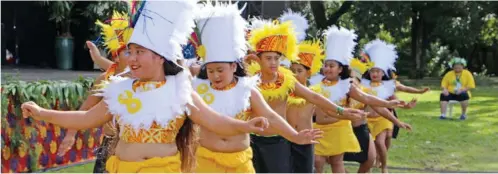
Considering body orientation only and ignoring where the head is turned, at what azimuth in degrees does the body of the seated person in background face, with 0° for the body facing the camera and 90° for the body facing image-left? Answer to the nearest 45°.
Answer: approximately 0°

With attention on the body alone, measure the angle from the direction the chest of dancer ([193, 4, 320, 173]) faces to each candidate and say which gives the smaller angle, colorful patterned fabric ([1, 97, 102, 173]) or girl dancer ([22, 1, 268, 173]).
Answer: the girl dancer

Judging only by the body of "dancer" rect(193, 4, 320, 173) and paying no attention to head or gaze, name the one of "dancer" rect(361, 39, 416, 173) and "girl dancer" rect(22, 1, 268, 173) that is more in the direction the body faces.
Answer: the girl dancer

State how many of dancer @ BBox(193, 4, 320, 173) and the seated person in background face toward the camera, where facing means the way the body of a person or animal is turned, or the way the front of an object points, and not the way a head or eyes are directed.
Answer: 2

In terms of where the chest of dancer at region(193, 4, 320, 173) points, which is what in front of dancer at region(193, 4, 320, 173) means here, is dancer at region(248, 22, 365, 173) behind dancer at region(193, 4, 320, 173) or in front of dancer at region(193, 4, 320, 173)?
behind
